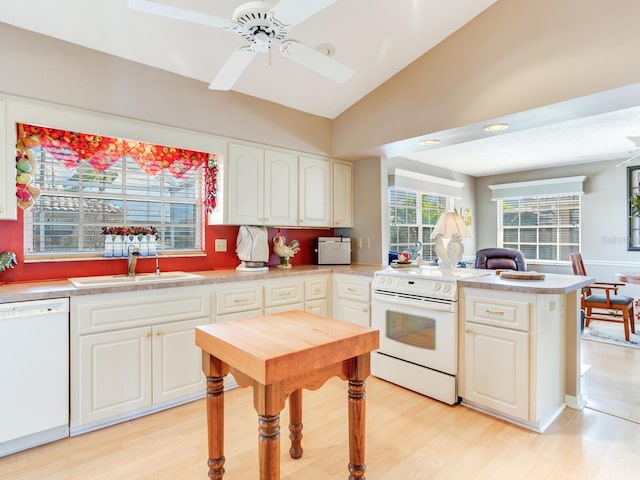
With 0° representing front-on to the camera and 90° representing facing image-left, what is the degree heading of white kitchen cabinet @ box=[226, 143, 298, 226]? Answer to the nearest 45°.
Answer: approximately 315°

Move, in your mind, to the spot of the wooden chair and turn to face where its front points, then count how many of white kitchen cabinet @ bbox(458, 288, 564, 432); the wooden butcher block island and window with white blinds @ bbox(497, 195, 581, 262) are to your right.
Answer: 2

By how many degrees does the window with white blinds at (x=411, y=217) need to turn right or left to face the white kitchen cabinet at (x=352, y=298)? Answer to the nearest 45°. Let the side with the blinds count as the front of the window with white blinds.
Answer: approximately 45° to its right

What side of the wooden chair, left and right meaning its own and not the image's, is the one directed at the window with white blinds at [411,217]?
back

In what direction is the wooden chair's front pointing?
to the viewer's right

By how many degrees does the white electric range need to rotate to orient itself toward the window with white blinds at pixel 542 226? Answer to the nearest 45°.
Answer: approximately 180°

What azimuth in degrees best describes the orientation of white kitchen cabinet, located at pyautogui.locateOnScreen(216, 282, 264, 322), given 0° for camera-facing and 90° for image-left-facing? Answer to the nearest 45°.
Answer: approximately 315°

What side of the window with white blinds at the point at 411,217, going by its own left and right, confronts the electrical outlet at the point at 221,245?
right

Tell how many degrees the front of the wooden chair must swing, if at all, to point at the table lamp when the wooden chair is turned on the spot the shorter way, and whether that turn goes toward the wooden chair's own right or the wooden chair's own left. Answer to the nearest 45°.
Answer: approximately 135° to the wooden chair's own right
